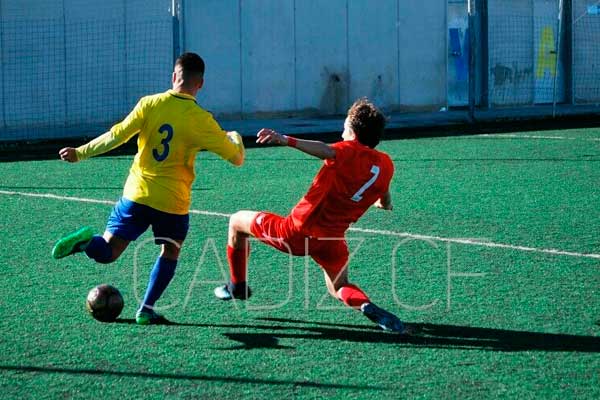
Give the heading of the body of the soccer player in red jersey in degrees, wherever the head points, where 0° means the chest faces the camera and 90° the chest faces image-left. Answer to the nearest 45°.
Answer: approximately 135°

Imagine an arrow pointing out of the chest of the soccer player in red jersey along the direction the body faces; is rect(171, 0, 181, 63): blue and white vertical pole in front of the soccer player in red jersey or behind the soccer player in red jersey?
in front

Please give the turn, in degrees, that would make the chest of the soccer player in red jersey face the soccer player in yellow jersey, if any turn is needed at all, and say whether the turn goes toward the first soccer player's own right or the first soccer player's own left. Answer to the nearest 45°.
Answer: approximately 45° to the first soccer player's own left
